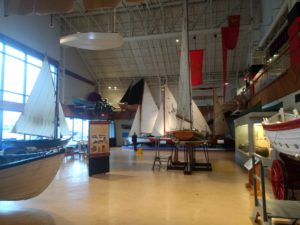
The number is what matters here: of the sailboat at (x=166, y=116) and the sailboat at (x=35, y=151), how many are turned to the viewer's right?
1

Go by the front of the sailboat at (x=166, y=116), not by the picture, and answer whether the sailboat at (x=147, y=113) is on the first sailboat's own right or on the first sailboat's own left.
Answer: on the first sailboat's own right

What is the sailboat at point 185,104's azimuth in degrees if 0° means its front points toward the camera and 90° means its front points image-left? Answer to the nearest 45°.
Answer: approximately 225°

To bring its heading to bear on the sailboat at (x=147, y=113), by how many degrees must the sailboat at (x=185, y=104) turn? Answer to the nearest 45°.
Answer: approximately 45° to its left

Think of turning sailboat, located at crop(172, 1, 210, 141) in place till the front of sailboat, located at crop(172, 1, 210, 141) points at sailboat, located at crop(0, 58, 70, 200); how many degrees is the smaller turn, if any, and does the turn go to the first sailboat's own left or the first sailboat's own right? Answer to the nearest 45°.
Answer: approximately 180°

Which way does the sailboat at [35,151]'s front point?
to the viewer's right

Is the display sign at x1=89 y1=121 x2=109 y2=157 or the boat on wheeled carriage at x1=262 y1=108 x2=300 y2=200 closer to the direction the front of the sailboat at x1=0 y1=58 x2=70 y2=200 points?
the display sign

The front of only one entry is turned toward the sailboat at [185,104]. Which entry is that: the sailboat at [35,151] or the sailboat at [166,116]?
the sailboat at [35,151]

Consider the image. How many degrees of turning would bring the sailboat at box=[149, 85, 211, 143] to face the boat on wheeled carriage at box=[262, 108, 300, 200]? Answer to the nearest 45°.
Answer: approximately 90° to its left
